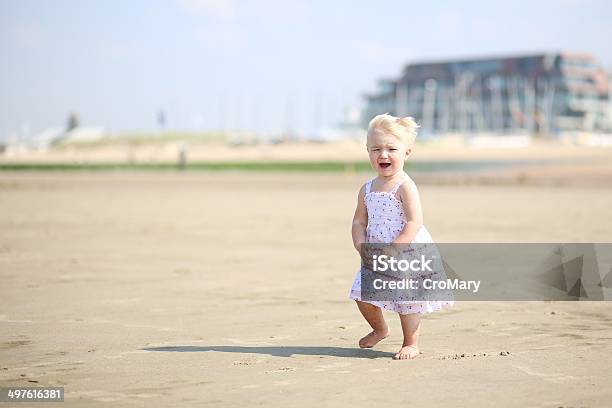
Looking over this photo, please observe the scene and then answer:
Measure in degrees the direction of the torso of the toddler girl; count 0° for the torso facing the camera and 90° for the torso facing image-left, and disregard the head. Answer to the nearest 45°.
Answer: approximately 45°
